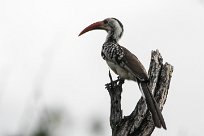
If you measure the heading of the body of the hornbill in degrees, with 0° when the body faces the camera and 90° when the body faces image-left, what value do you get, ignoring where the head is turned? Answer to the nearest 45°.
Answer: approximately 90°
